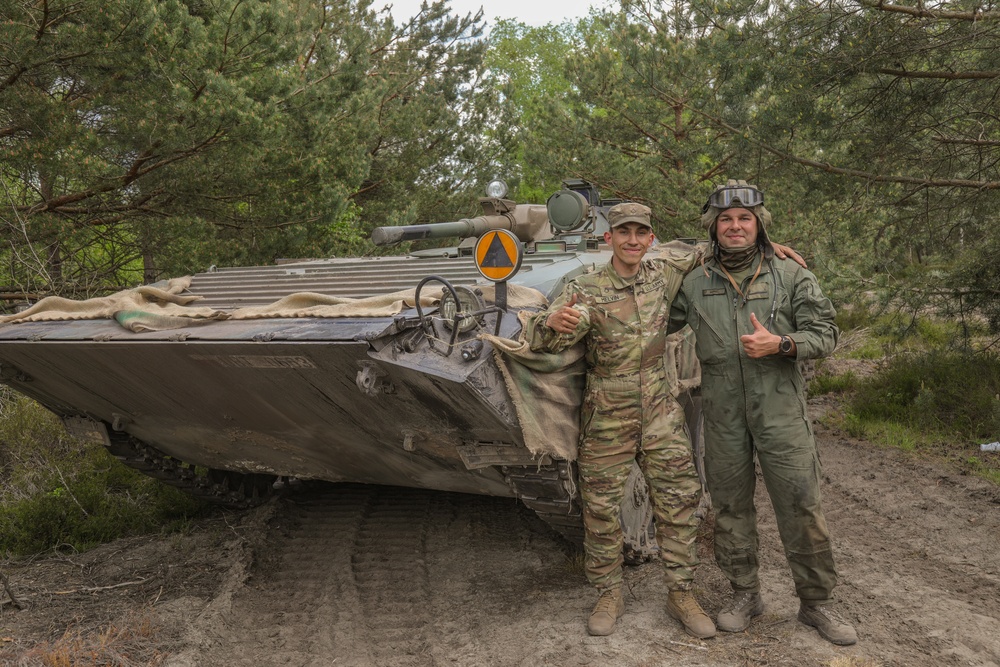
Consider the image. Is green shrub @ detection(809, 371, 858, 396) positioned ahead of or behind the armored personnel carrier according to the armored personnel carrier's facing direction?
behind

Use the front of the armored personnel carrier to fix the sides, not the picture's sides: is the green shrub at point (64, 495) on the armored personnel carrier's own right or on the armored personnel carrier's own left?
on the armored personnel carrier's own right

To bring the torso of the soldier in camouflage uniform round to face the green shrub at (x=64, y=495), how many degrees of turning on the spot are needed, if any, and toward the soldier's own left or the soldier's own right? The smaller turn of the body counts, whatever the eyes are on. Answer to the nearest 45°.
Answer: approximately 135° to the soldier's own right

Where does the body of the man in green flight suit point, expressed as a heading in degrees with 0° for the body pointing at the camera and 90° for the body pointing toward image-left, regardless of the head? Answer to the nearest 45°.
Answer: approximately 0°

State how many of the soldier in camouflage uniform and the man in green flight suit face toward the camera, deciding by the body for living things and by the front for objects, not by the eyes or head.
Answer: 2

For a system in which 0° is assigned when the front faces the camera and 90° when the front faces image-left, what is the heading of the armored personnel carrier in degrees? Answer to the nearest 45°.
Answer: approximately 45°

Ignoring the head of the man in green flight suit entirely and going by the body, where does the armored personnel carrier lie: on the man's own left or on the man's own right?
on the man's own right
